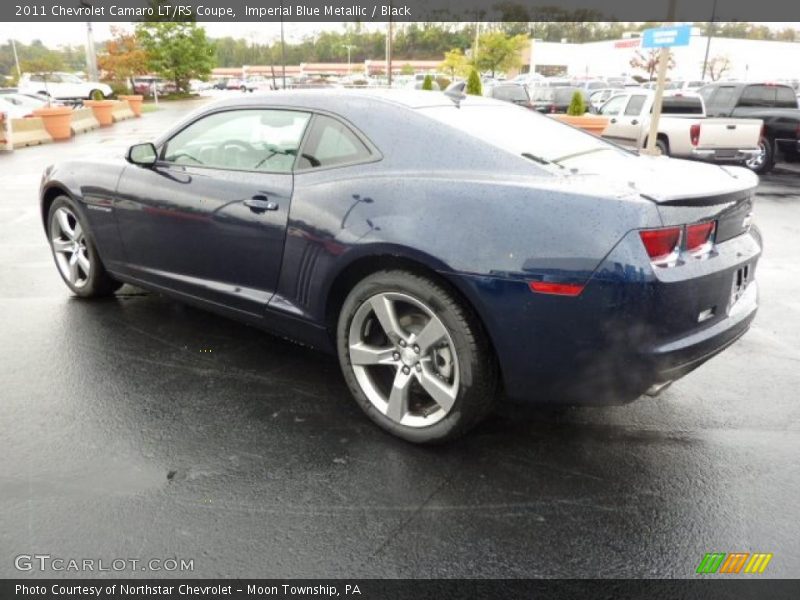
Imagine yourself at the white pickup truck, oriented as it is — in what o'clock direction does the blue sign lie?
The blue sign is roughly at 8 o'clock from the white pickup truck.

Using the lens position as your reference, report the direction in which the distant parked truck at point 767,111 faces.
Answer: facing away from the viewer and to the left of the viewer

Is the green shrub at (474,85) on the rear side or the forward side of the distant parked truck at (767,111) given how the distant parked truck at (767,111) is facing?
on the forward side

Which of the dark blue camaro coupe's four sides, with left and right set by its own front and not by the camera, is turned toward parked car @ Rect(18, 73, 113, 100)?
front

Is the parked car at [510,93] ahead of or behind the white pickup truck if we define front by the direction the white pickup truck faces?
ahead

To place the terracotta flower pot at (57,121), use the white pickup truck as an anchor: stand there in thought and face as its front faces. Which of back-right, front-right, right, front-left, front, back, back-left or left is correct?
front-left

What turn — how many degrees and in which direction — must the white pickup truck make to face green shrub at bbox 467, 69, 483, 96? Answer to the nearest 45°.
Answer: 0° — it already faces it

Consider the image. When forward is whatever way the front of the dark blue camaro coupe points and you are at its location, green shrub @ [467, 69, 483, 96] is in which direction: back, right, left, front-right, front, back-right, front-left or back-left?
front-right

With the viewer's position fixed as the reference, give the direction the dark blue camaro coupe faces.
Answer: facing away from the viewer and to the left of the viewer

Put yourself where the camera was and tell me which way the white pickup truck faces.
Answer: facing away from the viewer and to the left of the viewer

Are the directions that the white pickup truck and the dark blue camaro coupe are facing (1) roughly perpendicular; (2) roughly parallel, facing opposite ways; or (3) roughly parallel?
roughly parallel

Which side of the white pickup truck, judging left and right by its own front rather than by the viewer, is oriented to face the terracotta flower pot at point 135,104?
front
